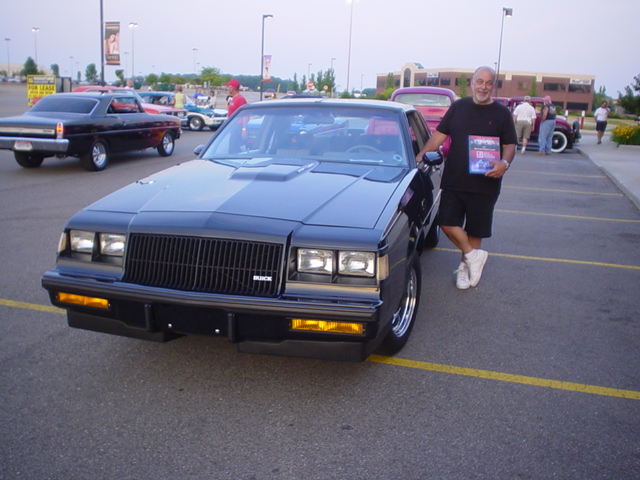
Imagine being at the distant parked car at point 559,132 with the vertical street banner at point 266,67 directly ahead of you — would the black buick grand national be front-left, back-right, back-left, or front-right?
back-left

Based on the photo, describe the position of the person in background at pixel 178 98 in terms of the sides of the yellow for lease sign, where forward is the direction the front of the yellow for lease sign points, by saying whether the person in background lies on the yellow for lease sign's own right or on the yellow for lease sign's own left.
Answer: on the yellow for lease sign's own left

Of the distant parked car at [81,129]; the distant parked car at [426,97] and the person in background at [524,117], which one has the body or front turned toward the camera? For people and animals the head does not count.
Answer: the distant parked car at [426,97]

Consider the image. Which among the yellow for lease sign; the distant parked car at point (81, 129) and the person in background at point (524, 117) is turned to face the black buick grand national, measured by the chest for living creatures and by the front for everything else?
the yellow for lease sign

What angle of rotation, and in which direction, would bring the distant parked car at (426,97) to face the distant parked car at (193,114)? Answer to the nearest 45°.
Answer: approximately 135° to its right

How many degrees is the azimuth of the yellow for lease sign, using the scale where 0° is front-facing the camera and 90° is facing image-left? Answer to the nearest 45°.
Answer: approximately 0°

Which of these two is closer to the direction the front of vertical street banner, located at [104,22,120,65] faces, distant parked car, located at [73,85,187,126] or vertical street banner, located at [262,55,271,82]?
the distant parked car
